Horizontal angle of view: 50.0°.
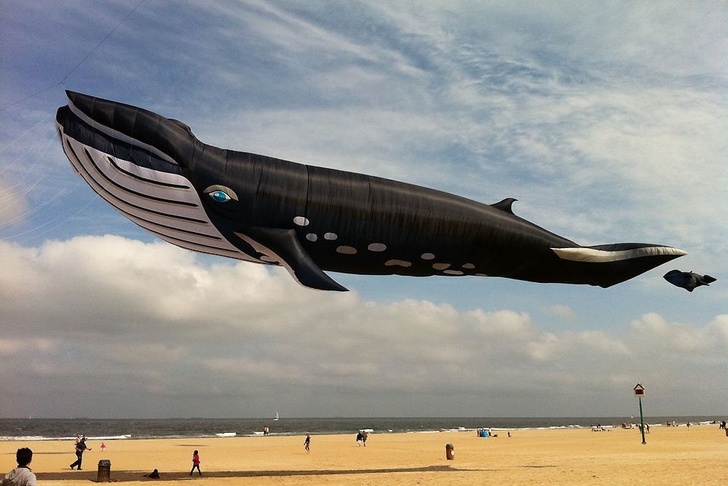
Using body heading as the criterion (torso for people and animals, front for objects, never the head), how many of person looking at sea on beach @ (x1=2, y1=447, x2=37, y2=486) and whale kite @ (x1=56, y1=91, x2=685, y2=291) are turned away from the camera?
1

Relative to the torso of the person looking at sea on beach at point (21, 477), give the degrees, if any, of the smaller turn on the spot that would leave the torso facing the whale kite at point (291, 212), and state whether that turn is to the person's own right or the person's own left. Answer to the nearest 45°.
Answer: approximately 45° to the person's own right

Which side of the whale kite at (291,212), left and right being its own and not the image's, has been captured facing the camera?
left

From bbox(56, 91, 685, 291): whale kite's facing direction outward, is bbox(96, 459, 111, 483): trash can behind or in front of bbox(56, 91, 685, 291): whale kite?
in front

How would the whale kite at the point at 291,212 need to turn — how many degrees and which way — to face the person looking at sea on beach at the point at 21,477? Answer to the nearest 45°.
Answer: approximately 90° to its left

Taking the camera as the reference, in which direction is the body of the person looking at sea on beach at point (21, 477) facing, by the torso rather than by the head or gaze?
away from the camera
